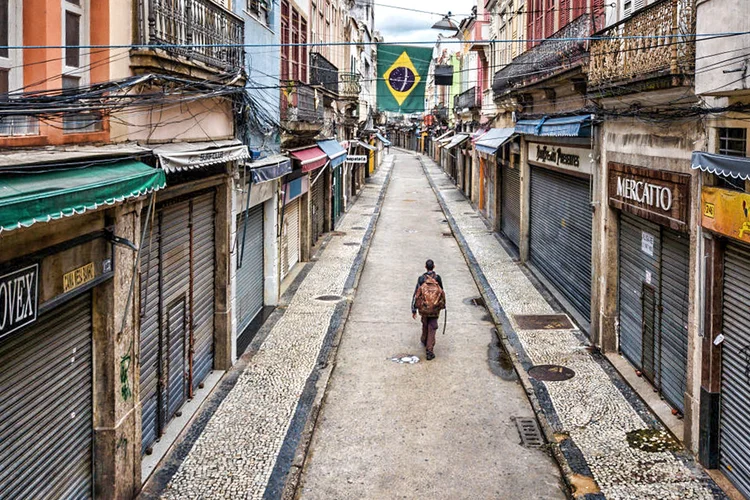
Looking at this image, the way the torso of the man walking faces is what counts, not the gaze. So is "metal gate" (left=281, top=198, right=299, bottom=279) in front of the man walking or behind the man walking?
in front

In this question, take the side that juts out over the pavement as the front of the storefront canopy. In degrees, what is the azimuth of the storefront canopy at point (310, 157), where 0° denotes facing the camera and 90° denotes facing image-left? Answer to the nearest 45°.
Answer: approximately 315°

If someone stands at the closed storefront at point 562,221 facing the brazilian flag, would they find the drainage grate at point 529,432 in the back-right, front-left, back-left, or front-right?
back-left

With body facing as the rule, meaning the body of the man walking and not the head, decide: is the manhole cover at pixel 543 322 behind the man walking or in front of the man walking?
in front

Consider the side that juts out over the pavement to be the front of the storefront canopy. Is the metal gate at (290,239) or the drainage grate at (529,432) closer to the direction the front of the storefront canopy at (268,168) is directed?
the drainage grate

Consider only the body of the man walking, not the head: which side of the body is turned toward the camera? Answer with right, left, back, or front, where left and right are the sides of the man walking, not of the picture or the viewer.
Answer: back

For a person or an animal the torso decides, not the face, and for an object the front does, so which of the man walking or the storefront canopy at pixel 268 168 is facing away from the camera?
the man walking

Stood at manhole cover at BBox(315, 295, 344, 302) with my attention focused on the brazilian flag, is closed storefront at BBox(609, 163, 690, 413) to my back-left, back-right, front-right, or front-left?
back-right

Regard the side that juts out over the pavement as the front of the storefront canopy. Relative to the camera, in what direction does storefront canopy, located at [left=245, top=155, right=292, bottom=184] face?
facing the viewer and to the right of the viewer

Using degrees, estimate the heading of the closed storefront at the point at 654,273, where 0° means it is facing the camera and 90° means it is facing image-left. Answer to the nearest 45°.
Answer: approximately 45°
